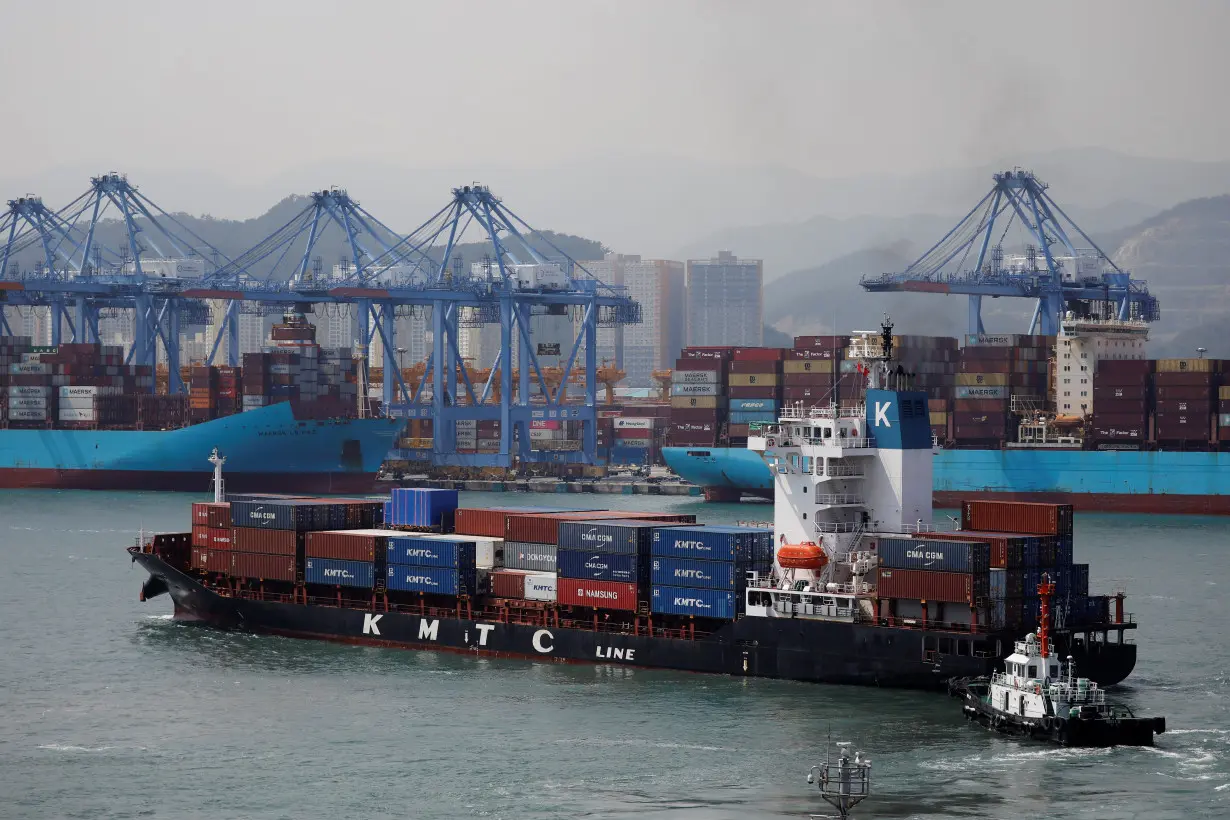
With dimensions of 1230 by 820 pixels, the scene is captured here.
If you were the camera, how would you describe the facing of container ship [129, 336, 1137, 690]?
facing away from the viewer and to the left of the viewer

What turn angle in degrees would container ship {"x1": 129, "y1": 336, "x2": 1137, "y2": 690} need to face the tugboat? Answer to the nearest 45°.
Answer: approximately 180°
